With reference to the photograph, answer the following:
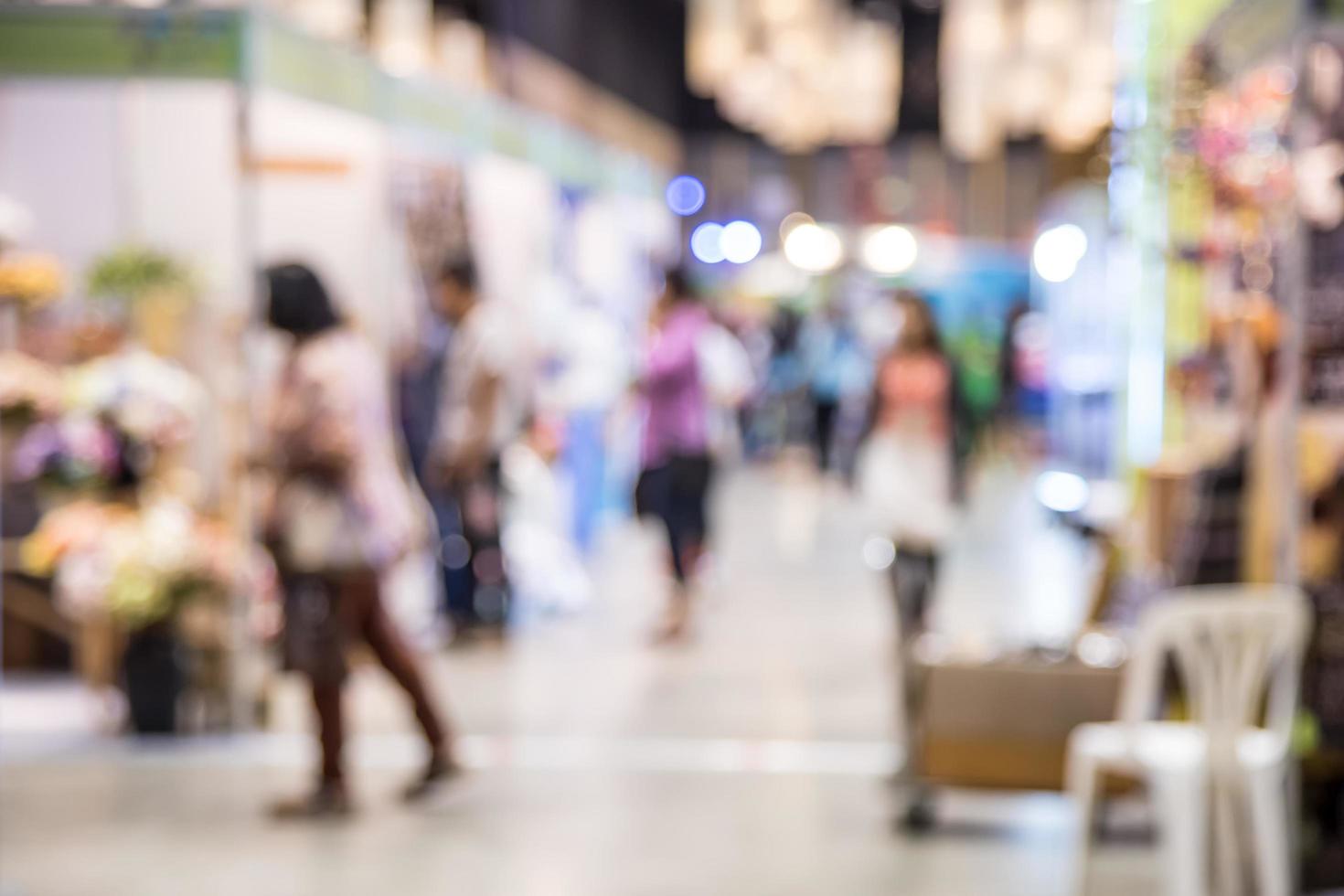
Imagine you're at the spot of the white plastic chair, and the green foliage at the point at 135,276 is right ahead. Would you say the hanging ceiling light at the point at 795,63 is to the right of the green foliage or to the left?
right

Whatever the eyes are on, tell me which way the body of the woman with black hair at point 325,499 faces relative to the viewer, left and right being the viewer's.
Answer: facing to the left of the viewer

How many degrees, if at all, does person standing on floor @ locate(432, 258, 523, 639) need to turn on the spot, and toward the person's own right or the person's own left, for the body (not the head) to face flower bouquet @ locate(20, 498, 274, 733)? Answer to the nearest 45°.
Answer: approximately 45° to the person's own left

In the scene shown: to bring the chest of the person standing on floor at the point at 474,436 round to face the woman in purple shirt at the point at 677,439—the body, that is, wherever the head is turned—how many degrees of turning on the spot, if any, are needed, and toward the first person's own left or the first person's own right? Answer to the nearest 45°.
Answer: approximately 180°

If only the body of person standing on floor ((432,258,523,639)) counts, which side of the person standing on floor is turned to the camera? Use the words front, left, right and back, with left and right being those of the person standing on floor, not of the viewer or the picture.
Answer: left
